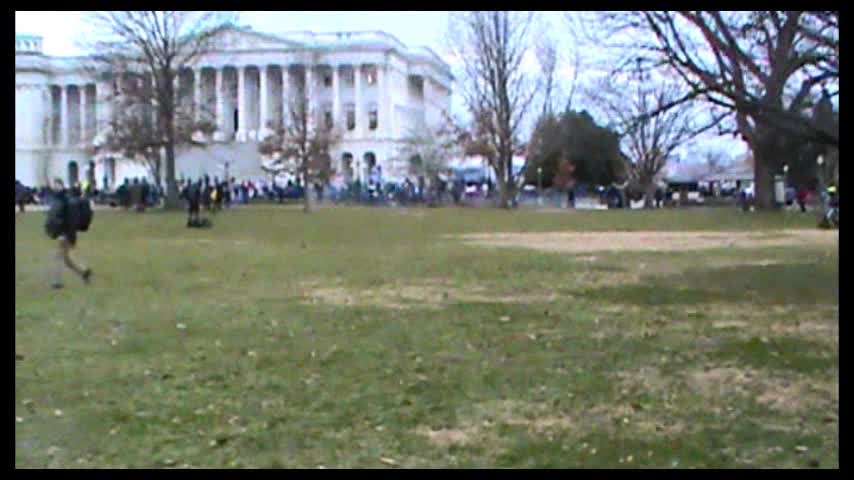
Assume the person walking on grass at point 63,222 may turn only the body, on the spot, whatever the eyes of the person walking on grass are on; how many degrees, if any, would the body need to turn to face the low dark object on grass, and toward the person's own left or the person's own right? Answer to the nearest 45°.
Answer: approximately 90° to the person's own right
